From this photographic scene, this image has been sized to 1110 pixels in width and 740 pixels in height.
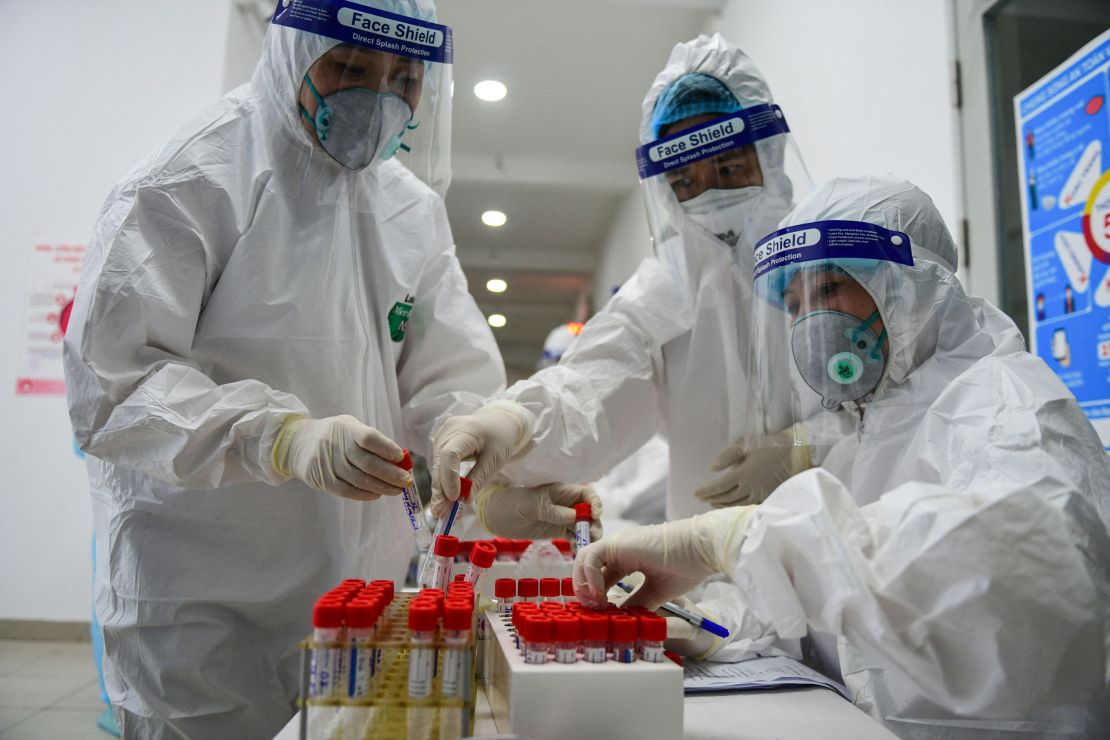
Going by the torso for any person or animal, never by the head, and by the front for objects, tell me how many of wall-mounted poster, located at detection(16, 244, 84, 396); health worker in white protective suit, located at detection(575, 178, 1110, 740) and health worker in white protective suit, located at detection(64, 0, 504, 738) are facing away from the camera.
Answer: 0

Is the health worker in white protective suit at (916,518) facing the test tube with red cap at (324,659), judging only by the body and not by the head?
yes

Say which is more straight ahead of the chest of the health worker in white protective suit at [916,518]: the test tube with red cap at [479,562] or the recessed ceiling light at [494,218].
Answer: the test tube with red cap

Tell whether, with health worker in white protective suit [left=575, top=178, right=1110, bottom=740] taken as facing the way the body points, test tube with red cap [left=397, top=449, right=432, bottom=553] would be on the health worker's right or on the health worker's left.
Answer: on the health worker's right

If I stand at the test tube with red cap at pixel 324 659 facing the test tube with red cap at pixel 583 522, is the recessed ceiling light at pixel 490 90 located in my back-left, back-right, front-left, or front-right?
front-left

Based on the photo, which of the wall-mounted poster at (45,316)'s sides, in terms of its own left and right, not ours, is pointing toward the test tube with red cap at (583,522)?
front

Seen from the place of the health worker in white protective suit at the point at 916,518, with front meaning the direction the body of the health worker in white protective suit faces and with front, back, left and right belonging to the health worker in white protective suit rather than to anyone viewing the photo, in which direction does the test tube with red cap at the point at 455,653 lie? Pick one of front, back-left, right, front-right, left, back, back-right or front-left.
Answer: front

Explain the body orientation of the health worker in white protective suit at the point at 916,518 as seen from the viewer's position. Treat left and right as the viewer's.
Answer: facing the viewer and to the left of the viewer

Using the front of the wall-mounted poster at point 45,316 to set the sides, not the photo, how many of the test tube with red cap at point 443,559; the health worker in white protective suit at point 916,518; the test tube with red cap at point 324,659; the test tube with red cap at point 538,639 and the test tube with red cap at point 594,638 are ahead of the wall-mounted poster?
5

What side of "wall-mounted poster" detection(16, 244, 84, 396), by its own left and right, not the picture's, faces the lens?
front

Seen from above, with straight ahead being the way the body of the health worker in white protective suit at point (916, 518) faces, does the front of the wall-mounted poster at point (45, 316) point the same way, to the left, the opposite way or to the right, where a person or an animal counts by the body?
to the left

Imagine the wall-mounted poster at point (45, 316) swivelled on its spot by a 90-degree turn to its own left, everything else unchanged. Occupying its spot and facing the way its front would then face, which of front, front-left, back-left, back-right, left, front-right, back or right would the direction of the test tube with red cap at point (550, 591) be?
right

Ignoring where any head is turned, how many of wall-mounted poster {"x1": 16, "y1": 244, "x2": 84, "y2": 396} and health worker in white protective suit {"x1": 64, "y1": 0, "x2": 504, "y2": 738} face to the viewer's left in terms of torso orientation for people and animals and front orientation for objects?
0

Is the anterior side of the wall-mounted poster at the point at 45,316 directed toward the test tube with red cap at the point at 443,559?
yes

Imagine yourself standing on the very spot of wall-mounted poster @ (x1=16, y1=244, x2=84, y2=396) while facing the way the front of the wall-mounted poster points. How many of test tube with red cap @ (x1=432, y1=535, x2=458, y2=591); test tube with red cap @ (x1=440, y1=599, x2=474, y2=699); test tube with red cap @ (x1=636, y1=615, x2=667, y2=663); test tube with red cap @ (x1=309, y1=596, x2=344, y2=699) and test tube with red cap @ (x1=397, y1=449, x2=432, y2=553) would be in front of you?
5

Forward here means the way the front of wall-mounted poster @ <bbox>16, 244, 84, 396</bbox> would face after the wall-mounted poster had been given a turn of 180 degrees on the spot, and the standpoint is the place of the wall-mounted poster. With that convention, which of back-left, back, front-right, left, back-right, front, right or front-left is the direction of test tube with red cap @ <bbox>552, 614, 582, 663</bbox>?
back

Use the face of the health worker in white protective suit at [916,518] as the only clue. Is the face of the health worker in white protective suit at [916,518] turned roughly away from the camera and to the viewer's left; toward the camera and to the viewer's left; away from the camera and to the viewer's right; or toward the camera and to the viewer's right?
toward the camera and to the viewer's left
